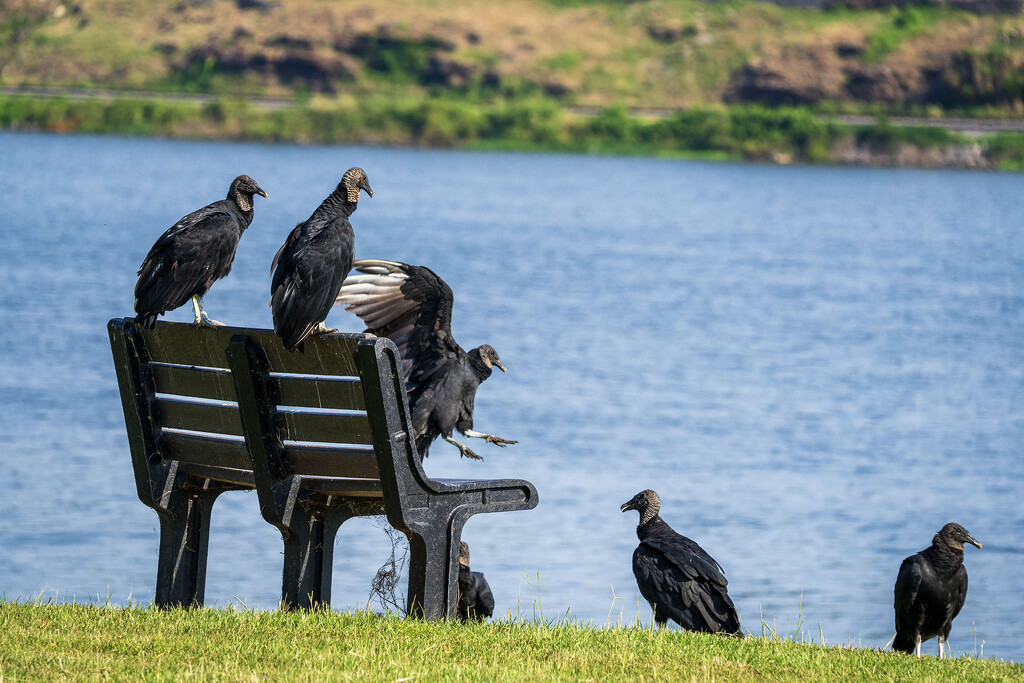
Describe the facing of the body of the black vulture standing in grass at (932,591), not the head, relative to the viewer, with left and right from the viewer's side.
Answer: facing the viewer and to the right of the viewer

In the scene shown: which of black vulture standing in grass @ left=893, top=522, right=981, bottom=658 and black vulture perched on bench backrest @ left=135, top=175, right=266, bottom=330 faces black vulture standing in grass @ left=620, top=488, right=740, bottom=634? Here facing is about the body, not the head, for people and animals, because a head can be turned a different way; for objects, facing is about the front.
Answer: the black vulture perched on bench backrest

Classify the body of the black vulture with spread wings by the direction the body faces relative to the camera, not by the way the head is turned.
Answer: to the viewer's right

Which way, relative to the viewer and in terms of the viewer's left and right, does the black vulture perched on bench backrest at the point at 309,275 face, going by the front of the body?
facing away from the viewer and to the right of the viewer

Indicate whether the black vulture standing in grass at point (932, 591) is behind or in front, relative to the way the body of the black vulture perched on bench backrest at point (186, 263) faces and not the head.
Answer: in front

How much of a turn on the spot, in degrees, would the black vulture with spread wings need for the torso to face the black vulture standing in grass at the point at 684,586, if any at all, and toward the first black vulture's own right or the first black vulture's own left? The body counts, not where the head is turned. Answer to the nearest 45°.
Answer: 0° — it already faces it

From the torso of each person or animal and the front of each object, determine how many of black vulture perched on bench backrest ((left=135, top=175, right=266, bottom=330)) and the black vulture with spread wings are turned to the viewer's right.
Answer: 2

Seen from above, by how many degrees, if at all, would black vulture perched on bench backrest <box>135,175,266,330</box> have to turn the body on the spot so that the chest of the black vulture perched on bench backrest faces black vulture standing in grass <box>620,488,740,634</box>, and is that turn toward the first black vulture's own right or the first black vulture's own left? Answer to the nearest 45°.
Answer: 0° — it already faces it

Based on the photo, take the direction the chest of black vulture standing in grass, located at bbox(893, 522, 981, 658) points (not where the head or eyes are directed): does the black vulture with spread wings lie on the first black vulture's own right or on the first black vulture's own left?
on the first black vulture's own right

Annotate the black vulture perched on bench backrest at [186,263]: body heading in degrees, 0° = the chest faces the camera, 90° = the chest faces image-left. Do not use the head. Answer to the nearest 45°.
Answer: approximately 270°

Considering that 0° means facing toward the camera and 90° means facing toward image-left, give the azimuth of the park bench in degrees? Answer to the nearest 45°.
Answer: approximately 225°
